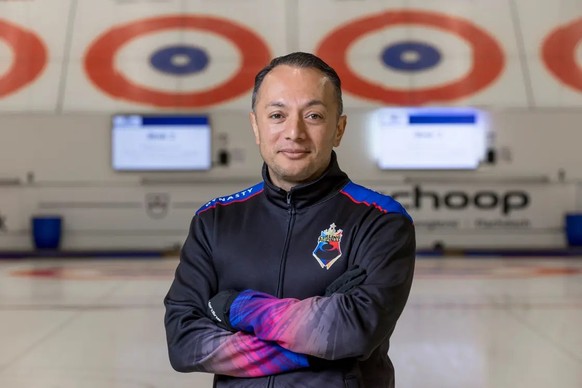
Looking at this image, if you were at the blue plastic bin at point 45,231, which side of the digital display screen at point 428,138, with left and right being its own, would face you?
right

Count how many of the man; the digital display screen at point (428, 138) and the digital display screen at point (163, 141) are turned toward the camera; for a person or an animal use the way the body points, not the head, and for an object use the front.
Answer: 3

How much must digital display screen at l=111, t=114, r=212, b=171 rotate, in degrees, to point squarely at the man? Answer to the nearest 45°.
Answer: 0° — it already faces them

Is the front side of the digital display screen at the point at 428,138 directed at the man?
yes

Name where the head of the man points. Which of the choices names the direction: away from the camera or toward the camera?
toward the camera

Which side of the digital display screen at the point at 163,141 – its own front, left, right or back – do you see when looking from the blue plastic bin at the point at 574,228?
left

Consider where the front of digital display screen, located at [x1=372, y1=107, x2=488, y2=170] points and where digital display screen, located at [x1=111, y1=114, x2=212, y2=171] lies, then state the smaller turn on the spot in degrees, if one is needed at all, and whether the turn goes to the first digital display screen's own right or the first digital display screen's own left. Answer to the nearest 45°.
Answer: approximately 90° to the first digital display screen's own right

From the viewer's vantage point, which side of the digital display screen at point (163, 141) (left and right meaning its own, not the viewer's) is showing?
front

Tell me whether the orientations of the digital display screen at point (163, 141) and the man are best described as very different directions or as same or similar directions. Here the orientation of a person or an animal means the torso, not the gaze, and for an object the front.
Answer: same or similar directions

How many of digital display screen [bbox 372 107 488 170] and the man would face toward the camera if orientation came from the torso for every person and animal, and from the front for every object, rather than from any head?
2

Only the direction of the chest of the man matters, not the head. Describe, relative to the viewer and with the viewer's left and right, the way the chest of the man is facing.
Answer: facing the viewer

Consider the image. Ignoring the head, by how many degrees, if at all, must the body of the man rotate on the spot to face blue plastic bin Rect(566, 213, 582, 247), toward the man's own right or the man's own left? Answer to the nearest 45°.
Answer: approximately 135° to the man's own left

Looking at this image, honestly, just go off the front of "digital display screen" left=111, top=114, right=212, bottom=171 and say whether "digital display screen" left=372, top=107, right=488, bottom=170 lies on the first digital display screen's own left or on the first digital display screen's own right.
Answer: on the first digital display screen's own left
